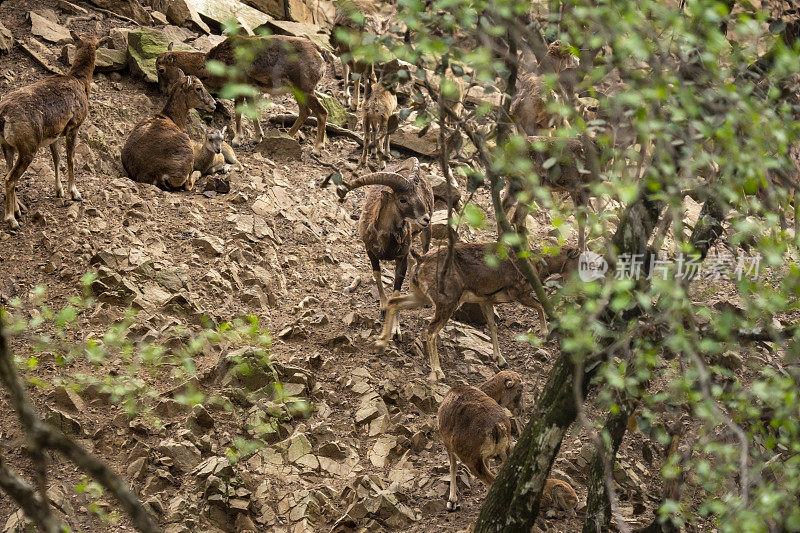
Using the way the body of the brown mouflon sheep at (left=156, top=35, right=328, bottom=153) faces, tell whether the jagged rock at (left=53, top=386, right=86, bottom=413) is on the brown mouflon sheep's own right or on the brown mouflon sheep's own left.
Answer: on the brown mouflon sheep's own left

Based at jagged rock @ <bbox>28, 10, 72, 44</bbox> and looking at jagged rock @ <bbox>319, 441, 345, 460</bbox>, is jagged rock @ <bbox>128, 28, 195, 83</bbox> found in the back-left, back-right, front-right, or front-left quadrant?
front-left

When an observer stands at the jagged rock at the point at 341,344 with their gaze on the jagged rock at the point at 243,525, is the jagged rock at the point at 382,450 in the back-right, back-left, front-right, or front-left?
front-left

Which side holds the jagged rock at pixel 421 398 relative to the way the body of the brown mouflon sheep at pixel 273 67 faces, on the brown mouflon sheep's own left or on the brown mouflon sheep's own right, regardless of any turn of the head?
on the brown mouflon sheep's own left

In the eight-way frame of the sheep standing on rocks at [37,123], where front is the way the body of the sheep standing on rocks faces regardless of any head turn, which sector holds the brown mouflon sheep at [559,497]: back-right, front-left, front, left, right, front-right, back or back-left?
right

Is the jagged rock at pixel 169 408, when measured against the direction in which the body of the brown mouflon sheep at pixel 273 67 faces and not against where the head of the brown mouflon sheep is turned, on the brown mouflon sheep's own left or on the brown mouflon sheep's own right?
on the brown mouflon sheep's own left

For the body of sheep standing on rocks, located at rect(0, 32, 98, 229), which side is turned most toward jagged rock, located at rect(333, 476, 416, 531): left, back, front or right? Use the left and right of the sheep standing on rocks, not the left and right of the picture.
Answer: right

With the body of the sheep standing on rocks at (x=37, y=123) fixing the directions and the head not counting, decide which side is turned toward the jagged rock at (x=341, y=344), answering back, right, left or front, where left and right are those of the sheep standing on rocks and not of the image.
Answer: right

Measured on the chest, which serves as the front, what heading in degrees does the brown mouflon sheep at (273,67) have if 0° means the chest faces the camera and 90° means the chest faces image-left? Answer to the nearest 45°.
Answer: approximately 90°

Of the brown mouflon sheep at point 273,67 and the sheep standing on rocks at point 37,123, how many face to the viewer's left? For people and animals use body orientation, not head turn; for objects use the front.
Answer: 1

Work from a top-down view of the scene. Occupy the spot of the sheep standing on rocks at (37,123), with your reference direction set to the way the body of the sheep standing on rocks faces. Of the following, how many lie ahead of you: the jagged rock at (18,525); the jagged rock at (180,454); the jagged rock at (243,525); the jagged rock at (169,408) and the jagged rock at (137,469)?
0

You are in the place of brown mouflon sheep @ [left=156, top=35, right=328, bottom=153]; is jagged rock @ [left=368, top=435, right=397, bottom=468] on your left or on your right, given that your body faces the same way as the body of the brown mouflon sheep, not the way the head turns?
on your left

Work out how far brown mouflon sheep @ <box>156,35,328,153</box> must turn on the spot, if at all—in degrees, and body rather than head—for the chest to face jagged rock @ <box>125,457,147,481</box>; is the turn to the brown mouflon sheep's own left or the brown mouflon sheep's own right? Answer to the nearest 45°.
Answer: approximately 90° to the brown mouflon sheep's own left

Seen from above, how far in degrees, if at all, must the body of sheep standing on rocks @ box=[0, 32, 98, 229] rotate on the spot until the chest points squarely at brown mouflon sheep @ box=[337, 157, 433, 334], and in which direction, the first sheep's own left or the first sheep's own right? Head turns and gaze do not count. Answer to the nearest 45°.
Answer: approximately 90° to the first sheep's own right

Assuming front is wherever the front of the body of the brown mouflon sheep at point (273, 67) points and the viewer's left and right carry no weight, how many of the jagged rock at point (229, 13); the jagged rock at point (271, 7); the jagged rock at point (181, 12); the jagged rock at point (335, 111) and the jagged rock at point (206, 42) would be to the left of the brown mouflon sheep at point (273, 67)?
0

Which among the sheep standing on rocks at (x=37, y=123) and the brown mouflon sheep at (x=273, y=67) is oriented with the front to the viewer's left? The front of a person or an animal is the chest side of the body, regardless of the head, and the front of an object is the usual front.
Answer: the brown mouflon sheep

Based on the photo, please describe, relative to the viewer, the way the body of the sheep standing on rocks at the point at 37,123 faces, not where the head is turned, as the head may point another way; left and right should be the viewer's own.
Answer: facing away from the viewer and to the right of the viewer

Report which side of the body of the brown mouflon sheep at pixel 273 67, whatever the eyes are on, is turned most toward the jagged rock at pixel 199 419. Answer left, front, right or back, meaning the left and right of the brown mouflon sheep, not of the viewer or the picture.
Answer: left

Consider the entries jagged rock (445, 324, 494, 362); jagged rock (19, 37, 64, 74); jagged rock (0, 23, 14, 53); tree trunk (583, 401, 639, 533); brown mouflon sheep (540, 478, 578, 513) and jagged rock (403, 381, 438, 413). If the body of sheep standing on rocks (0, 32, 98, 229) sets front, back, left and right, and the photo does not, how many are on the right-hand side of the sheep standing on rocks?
4

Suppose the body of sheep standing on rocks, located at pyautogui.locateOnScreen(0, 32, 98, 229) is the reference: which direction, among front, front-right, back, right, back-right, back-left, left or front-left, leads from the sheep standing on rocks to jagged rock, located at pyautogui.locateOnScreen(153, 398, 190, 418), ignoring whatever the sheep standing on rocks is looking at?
back-right

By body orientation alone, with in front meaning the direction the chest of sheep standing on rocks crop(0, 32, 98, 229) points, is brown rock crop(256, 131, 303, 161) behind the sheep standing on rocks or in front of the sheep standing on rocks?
in front
